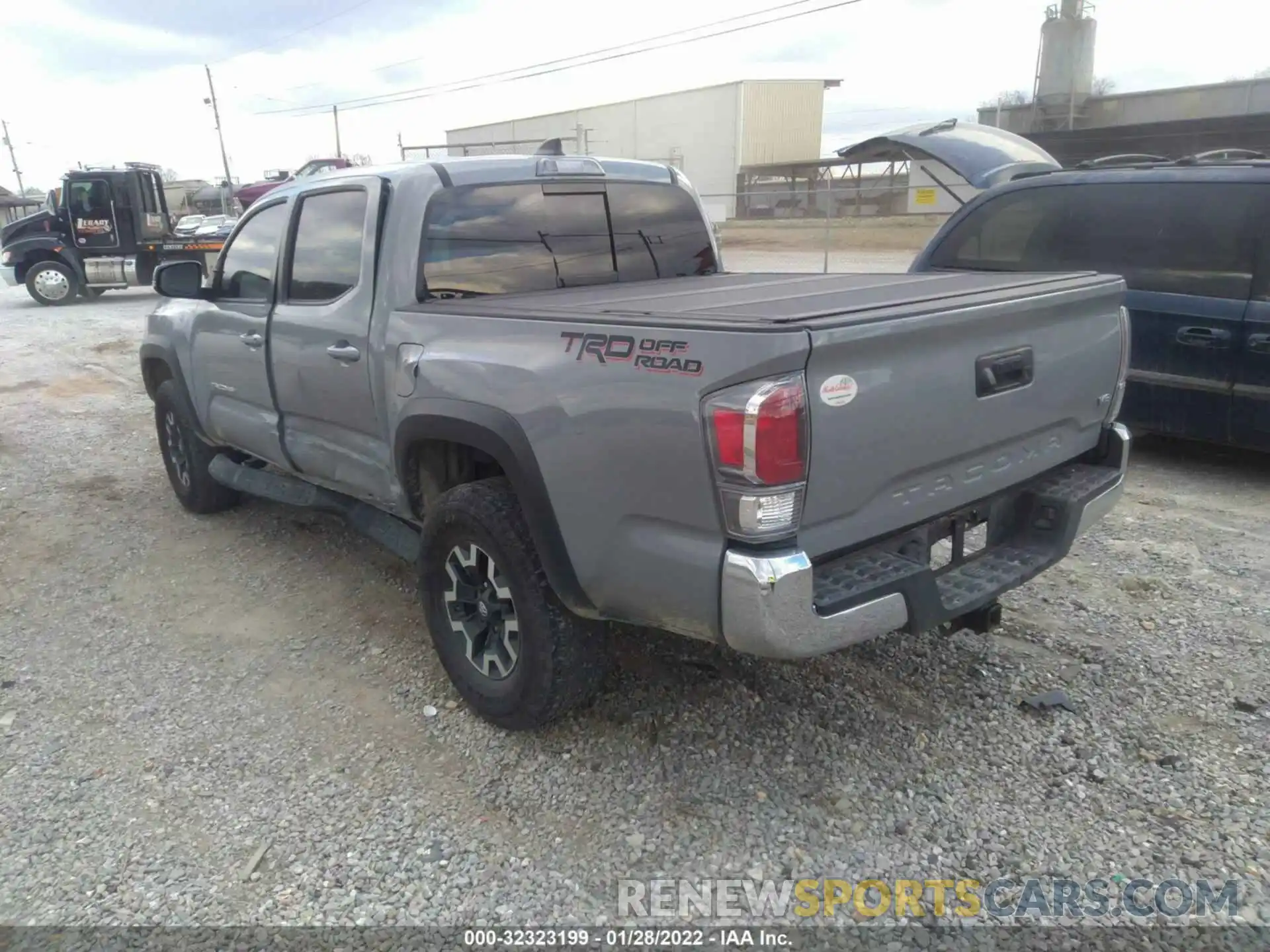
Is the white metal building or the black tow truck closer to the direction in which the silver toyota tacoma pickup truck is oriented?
the black tow truck

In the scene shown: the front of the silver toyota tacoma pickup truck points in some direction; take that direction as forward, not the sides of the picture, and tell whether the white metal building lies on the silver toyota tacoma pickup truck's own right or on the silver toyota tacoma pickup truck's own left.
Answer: on the silver toyota tacoma pickup truck's own right

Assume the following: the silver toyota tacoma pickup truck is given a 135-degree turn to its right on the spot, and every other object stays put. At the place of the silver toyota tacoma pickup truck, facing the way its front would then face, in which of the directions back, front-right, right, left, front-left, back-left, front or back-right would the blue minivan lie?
front-left

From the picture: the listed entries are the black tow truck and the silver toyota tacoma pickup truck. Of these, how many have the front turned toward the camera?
0

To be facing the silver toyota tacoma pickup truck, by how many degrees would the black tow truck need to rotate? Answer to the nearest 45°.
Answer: approximately 90° to its left

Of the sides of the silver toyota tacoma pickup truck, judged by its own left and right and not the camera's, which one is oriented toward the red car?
front

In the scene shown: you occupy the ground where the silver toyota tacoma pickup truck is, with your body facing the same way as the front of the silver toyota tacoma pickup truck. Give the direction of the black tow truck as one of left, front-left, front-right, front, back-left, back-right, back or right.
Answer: front

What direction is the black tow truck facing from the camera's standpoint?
to the viewer's left

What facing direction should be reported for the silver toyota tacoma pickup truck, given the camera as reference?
facing away from the viewer and to the left of the viewer

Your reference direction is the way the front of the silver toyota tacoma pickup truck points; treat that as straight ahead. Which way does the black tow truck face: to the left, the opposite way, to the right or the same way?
to the left
